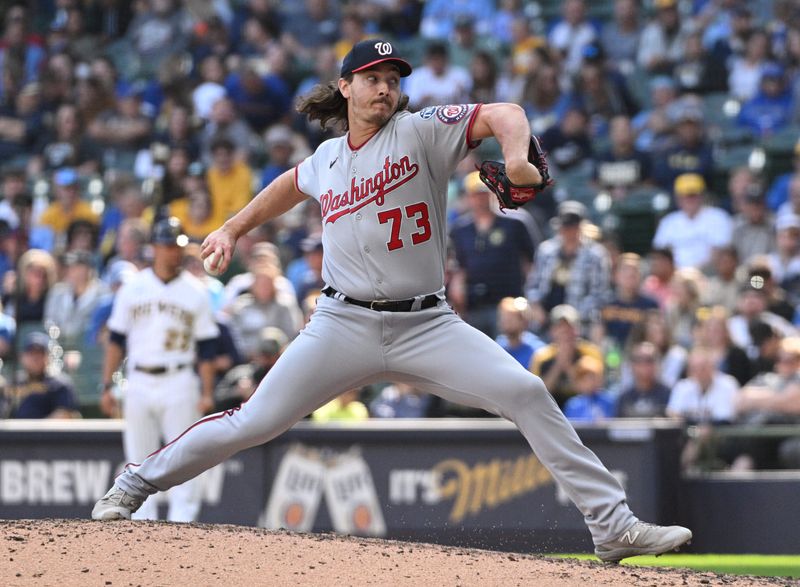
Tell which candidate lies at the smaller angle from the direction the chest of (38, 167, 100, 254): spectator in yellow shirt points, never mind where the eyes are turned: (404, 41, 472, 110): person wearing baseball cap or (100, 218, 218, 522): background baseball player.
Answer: the background baseball player

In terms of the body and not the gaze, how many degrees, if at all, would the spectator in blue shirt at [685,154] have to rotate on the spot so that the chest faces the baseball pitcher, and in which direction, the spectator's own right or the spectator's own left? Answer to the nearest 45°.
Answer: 0° — they already face them

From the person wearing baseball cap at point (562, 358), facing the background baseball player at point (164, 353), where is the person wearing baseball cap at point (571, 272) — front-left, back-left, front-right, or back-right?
back-right

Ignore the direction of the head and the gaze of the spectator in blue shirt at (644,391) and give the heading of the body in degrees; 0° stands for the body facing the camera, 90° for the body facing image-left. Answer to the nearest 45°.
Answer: approximately 0°

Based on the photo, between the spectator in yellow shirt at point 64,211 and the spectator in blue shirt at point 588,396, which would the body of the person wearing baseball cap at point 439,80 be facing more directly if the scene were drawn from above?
the spectator in blue shirt

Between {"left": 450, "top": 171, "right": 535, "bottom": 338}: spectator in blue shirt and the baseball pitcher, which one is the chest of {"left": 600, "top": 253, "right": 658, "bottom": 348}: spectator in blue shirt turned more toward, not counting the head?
the baseball pitcher

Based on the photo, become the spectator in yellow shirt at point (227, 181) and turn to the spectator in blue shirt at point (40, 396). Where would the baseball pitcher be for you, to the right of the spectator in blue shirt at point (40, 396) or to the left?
left

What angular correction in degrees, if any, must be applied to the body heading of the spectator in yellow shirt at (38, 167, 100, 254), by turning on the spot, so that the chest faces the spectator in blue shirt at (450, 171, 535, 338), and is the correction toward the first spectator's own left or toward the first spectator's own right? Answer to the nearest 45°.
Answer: approximately 45° to the first spectator's own left

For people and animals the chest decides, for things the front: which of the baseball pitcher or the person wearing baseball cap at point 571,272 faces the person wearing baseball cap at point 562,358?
the person wearing baseball cap at point 571,272
